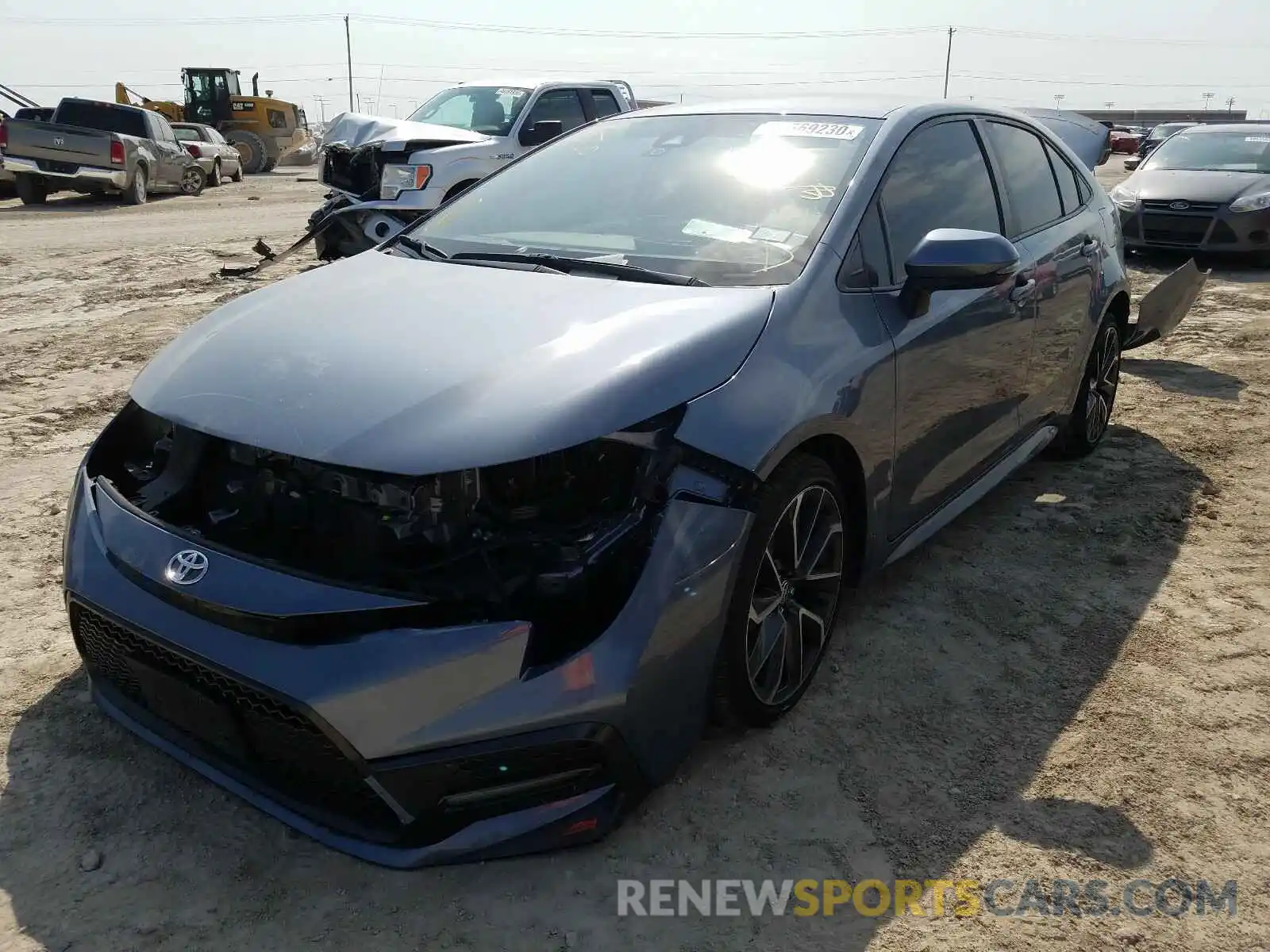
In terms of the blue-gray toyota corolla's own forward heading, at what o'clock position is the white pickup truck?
The white pickup truck is roughly at 4 o'clock from the blue-gray toyota corolla.

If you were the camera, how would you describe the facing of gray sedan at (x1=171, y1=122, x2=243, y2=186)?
facing away from the viewer and to the right of the viewer

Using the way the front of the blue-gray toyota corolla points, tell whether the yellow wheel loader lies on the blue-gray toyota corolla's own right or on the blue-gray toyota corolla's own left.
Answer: on the blue-gray toyota corolla's own right

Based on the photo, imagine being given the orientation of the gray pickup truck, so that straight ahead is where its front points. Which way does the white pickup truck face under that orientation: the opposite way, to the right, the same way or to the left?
the opposite way

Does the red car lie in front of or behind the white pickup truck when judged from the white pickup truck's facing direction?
behind

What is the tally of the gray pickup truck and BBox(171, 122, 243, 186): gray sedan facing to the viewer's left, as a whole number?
0

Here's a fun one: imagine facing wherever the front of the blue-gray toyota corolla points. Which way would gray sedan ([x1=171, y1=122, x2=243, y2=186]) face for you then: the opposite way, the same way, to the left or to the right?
the opposite way

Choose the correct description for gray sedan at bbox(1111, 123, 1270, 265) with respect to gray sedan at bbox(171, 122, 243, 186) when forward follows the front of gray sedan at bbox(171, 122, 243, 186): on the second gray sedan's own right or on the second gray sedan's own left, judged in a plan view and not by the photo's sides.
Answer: on the second gray sedan's own right

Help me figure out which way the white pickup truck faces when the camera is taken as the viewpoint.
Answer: facing the viewer and to the left of the viewer

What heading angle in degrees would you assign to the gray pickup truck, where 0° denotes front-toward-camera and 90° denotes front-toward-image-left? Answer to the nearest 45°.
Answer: approximately 225°

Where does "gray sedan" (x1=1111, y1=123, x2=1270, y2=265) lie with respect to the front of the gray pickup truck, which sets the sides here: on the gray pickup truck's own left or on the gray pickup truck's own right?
on the gray pickup truck's own right

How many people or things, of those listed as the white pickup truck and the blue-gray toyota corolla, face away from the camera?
0
